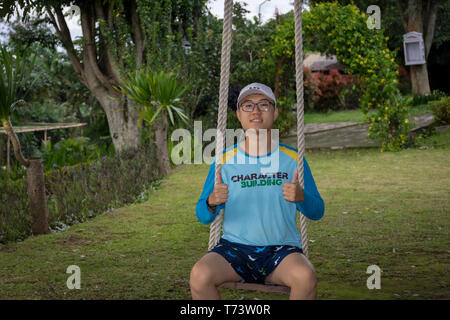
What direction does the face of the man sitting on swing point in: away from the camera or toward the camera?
toward the camera

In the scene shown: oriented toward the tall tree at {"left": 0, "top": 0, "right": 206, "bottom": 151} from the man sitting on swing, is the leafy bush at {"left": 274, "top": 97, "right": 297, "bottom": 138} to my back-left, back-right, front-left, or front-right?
front-right

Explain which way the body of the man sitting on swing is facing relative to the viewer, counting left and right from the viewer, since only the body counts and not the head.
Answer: facing the viewer

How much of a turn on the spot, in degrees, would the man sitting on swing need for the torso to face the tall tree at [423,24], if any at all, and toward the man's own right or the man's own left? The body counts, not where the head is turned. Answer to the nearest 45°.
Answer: approximately 180°

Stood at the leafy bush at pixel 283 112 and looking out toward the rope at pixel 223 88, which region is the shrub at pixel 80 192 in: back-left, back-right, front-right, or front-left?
front-right

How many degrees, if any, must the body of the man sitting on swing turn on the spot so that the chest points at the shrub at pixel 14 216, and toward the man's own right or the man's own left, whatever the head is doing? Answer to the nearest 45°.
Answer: approximately 135° to the man's own right

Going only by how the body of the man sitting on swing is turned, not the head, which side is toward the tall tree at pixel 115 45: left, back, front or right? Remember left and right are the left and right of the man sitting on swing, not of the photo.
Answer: back

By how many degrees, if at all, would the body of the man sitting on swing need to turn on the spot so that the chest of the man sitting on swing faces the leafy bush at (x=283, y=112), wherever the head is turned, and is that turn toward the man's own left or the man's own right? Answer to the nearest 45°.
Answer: approximately 180°

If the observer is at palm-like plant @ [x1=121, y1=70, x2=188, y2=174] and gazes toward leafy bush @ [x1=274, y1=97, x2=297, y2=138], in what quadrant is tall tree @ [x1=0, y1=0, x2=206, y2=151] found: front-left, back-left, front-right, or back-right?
front-left
